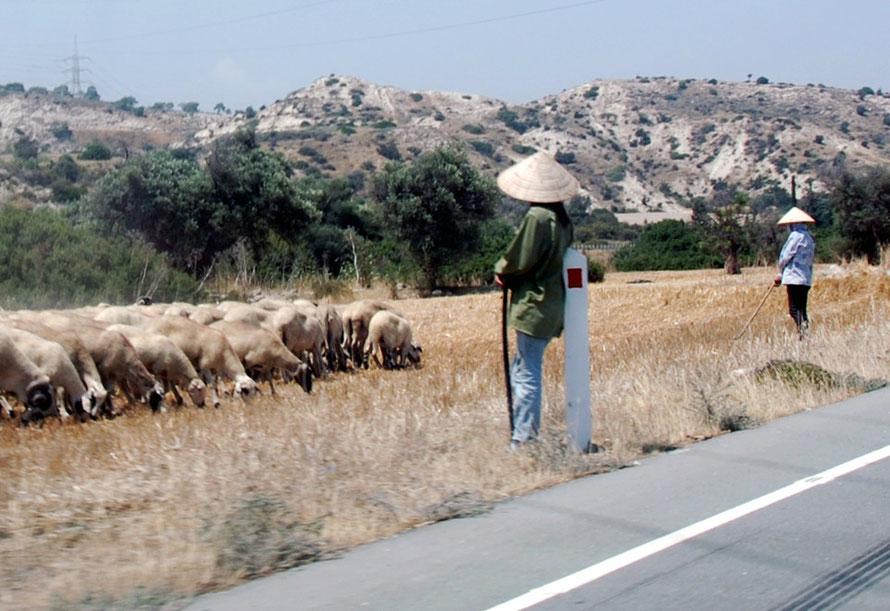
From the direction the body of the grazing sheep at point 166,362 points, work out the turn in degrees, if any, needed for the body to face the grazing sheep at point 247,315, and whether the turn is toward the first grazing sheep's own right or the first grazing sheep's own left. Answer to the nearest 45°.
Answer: approximately 135° to the first grazing sheep's own left

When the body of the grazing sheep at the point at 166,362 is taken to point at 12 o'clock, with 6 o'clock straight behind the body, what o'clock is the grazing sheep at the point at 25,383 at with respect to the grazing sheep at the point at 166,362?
the grazing sheep at the point at 25,383 is roughly at 3 o'clock from the grazing sheep at the point at 166,362.

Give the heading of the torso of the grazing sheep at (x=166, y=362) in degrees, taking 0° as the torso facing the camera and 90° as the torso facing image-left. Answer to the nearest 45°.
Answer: approximately 315°

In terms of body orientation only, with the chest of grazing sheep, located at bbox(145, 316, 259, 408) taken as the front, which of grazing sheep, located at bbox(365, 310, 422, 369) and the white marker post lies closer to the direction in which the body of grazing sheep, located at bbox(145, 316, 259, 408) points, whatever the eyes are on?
the white marker post

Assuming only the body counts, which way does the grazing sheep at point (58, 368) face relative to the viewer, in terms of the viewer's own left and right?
facing the viewer and to the right of the viewer

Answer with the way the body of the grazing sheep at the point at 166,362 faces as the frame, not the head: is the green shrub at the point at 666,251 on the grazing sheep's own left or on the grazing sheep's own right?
on the grazing sheep's own left

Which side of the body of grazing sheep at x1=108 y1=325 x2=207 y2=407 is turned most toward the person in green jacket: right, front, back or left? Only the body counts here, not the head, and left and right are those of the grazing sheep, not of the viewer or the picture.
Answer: front

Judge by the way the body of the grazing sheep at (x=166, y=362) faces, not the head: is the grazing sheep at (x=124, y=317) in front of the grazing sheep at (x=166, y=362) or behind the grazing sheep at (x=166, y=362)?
behind

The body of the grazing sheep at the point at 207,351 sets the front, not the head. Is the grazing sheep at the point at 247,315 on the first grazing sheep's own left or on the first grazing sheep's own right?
on the first grazing sheep's own left

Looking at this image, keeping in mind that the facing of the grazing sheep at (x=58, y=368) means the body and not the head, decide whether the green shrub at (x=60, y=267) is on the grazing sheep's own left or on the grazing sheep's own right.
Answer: on the grazing sheep's own left
